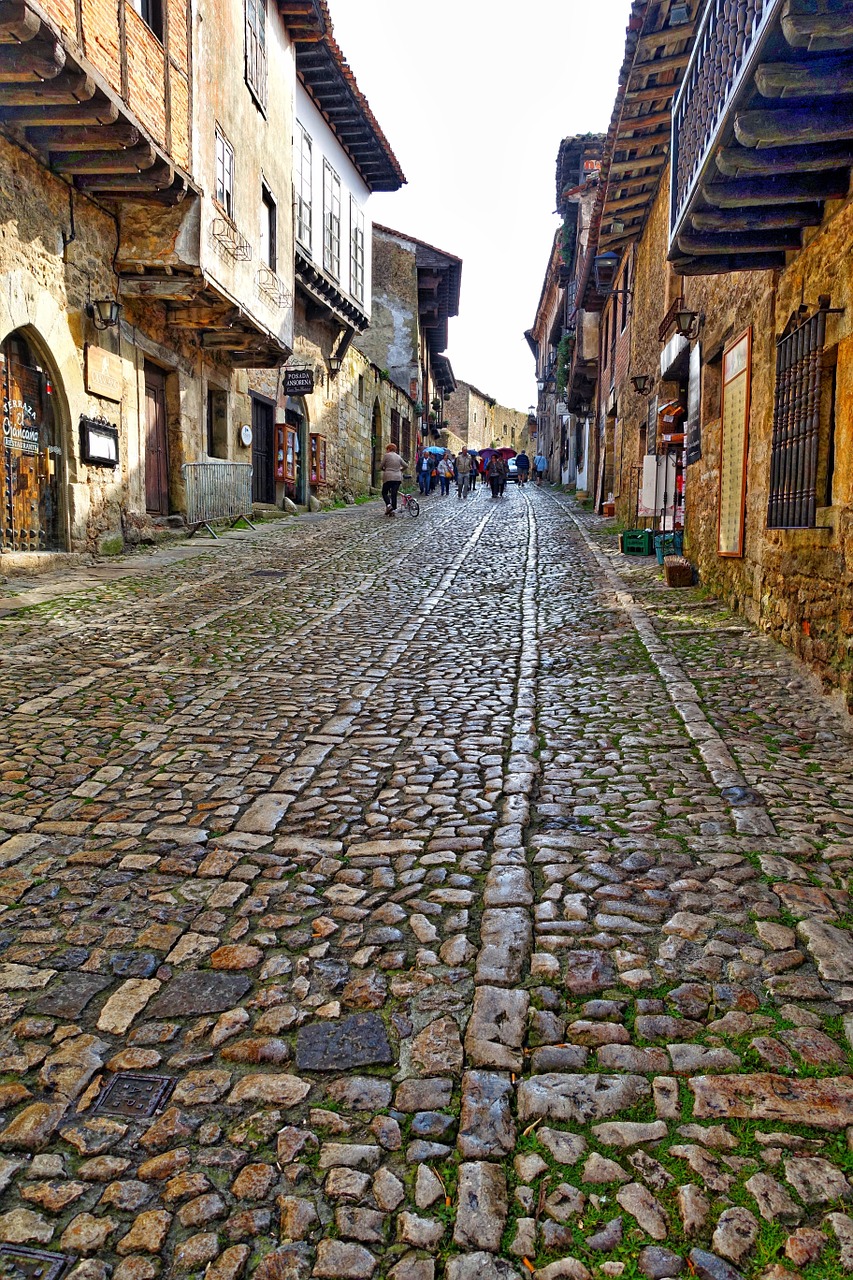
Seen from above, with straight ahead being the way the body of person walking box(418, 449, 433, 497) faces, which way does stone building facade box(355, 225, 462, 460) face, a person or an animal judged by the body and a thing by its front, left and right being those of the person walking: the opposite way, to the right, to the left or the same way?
to the left

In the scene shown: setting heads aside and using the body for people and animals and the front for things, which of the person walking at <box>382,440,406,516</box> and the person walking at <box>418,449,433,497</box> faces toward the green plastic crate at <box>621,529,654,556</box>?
the person walking at <box>418,449,433,497</box>

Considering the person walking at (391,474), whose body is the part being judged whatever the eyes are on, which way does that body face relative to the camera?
away from the camera

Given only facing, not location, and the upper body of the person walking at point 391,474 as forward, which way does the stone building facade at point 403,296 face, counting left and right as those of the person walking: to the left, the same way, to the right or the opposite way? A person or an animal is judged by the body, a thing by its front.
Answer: to the right

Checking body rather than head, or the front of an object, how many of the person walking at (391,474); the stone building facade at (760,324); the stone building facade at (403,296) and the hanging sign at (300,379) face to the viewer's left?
1

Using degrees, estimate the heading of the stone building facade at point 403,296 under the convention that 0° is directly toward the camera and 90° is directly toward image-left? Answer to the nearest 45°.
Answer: approximately 270°

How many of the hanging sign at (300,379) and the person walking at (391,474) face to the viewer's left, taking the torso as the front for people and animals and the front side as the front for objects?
0

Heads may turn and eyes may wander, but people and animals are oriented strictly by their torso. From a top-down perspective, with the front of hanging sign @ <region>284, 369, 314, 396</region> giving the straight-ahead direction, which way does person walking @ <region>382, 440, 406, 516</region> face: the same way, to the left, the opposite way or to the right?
the opposite way

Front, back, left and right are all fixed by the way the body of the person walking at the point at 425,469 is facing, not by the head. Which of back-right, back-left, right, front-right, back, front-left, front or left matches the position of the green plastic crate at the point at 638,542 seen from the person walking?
front

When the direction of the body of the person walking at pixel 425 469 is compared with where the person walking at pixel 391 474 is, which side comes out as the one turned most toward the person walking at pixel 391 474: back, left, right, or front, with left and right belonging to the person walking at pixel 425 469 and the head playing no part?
front

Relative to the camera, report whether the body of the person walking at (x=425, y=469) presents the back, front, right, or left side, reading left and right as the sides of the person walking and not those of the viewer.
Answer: front

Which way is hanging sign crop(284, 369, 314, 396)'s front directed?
toward the camera

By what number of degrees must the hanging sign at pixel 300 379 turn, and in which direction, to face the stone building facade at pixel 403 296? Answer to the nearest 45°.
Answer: approximately 180°

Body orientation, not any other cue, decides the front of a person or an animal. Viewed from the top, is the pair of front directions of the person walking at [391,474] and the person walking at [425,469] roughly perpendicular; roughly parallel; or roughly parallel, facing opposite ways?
roughly parallel, facing opposite ways

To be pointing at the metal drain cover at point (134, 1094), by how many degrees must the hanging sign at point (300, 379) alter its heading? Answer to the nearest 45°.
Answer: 0° — it already faces it
